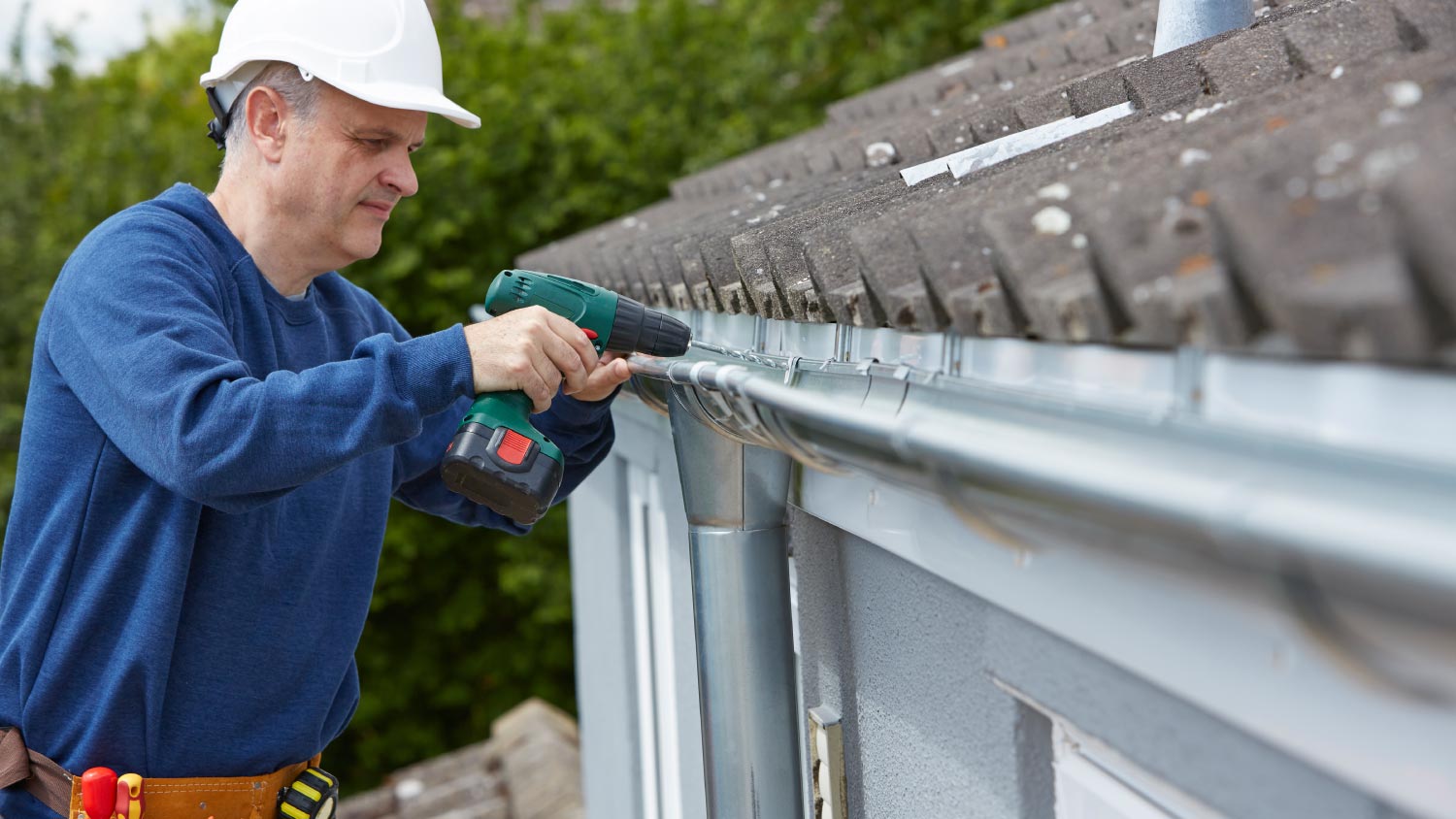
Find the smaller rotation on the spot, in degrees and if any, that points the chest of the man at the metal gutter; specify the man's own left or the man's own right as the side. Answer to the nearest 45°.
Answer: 0° — they already face it

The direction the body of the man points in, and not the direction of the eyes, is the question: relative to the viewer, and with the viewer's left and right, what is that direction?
facing the viewer and to the right of the viewer

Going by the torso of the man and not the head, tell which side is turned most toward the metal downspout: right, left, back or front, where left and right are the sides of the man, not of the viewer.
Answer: front

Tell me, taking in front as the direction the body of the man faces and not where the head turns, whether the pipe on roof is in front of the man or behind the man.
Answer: in front

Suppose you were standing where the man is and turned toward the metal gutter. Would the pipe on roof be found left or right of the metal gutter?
left

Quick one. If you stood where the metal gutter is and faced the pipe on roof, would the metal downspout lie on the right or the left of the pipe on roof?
left

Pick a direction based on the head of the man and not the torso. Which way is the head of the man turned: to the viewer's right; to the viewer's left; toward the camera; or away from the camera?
to the viewer's right
